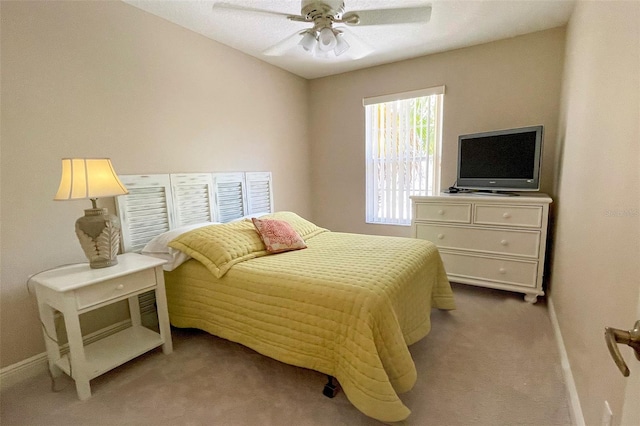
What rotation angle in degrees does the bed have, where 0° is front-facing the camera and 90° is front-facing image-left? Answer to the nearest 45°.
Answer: approximately 315°

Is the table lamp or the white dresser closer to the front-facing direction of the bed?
the white dresser

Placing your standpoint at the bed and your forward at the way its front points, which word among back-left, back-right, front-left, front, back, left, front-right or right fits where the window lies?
left

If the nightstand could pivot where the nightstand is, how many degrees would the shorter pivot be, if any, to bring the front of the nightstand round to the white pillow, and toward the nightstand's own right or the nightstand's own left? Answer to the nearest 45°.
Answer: approximately 90° to the nightstand's own left

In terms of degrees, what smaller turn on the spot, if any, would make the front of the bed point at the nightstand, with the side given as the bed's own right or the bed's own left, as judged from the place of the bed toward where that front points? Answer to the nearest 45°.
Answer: approximately 135° to the bed's own right

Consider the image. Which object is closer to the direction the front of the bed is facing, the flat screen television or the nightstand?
the flat screen television

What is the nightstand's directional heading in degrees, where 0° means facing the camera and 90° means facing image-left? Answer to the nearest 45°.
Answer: approximately 315°
